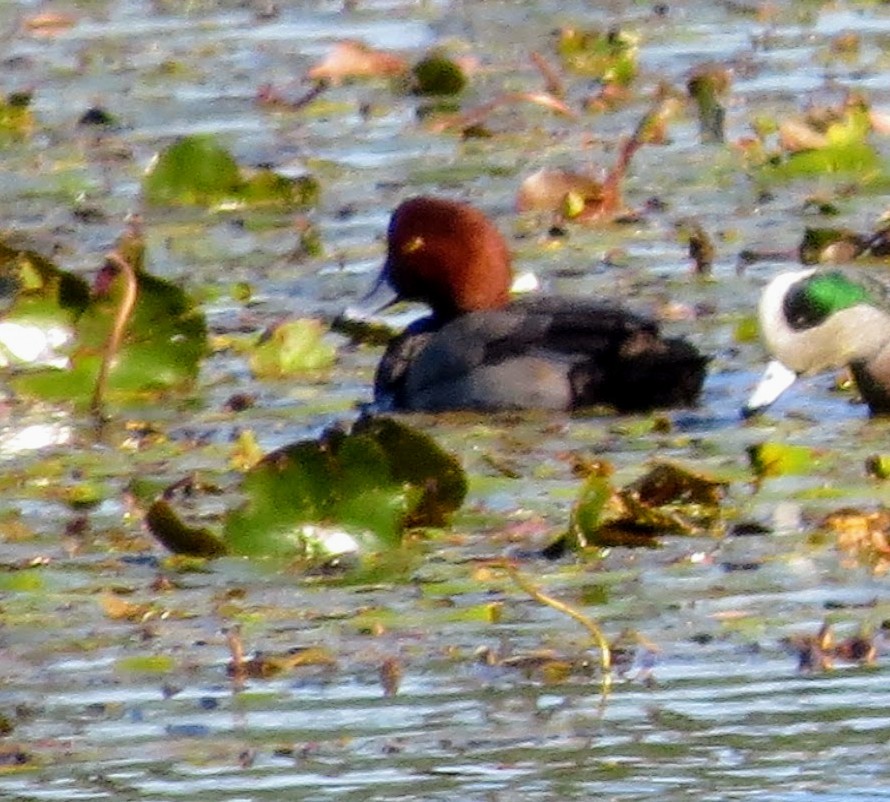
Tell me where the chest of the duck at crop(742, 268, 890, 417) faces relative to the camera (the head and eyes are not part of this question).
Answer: to the viewer's left

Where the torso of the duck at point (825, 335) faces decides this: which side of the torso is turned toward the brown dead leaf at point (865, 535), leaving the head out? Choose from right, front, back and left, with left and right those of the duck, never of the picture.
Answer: left

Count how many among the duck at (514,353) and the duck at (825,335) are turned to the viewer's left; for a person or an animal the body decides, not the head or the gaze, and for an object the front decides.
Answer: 2

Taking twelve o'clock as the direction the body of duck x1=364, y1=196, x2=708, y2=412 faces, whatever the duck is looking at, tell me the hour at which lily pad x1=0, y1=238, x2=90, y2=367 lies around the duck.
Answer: The lily pad is roughly at 12 o'clock from the duck.

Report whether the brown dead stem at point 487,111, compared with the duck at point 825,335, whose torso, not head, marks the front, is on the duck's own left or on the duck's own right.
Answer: on the duck's own right

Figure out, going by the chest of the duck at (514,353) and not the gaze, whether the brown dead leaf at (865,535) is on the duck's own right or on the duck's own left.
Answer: on the duck's own left

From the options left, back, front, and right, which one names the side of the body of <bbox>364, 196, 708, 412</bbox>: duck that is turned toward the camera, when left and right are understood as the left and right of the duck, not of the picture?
left

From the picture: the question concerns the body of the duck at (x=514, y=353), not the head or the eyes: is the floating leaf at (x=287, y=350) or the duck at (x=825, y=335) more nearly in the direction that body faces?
the floating leaf
